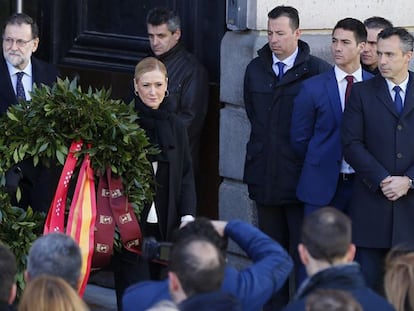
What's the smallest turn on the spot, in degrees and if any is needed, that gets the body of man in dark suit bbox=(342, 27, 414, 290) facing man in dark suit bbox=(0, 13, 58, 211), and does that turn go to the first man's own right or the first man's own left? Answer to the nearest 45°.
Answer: approximately 90° to the first man's own right

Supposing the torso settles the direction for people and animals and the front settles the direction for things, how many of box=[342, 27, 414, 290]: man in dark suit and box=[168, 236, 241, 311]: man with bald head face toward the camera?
1

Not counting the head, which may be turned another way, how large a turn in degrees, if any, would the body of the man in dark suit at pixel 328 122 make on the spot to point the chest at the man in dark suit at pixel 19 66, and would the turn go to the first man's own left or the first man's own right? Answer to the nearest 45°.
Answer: approximately 135° to the first man's own right

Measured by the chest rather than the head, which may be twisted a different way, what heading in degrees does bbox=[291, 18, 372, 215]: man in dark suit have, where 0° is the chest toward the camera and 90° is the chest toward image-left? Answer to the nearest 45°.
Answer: approximately 315°

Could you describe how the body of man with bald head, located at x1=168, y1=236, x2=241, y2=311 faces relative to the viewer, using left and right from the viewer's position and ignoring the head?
facing away from the viewer and to the left of the viewer

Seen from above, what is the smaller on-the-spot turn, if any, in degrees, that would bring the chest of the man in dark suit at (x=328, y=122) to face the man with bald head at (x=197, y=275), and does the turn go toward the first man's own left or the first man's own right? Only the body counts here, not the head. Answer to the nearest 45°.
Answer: approximately 45° to the first man's own right

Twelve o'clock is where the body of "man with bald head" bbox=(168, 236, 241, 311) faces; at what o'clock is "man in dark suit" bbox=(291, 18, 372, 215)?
The man in dark suit is roughly at 2 o'clock from the man with bald head.
